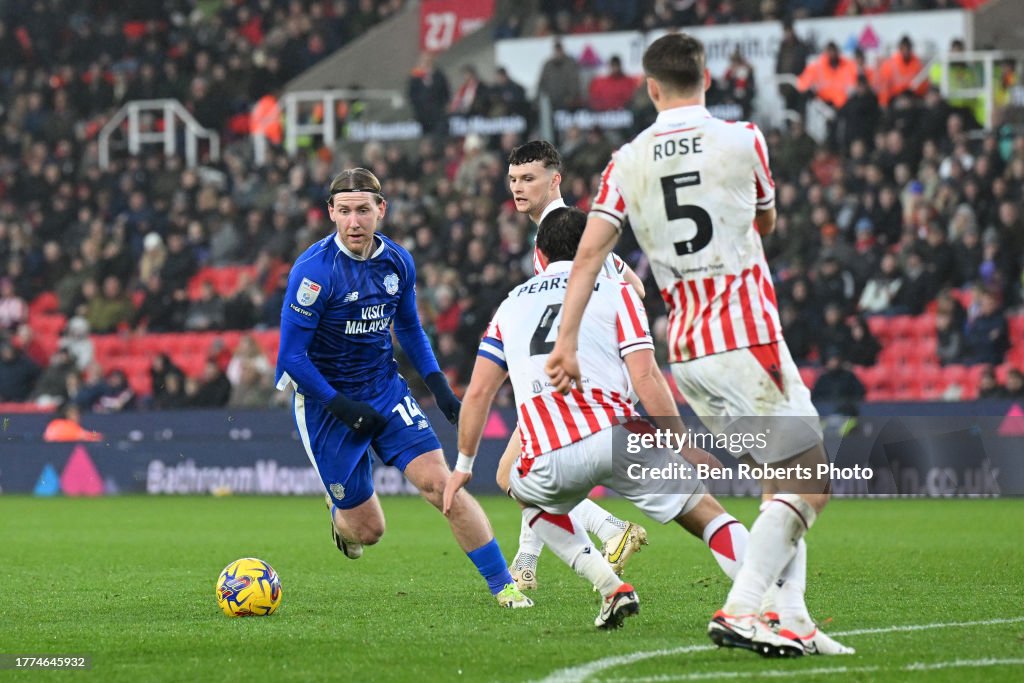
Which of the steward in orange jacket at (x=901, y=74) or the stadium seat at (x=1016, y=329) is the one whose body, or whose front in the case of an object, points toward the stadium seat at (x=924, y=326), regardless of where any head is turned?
the steward in orange jacket

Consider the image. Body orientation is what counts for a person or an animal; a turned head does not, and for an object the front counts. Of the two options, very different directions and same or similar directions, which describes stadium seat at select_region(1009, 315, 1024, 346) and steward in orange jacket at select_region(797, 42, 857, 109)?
same or similar directions

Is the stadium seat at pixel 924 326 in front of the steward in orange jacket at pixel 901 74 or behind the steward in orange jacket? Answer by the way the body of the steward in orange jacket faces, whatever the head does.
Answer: in front

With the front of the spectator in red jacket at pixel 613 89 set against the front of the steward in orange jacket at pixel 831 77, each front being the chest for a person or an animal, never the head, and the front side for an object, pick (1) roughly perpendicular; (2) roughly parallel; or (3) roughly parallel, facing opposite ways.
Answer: roughly parallel

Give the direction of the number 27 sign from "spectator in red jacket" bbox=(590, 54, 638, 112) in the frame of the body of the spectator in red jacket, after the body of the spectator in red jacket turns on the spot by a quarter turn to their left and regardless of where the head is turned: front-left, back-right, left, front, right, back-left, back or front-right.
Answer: back-left

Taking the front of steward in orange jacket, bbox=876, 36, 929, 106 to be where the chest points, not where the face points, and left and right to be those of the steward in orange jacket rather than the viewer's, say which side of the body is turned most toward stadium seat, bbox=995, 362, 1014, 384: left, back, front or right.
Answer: front

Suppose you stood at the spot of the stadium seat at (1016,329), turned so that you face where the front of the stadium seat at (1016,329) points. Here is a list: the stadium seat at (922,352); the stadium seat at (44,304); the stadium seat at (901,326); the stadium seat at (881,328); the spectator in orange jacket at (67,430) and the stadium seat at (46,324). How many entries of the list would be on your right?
6

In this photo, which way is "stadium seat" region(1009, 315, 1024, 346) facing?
toward the camera

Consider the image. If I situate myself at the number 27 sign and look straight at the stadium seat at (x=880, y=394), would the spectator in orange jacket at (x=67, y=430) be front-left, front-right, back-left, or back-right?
front-right

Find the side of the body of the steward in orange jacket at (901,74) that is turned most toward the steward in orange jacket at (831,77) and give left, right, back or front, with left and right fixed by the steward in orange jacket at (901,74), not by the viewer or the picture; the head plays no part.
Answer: right

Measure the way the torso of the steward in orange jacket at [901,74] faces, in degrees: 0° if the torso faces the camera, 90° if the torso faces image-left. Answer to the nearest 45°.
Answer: approximately 0°

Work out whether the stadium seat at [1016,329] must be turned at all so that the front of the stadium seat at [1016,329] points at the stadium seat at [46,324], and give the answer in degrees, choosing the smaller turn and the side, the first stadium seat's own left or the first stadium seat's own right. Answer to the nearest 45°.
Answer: approximately 90° to the first stadium seat's own right

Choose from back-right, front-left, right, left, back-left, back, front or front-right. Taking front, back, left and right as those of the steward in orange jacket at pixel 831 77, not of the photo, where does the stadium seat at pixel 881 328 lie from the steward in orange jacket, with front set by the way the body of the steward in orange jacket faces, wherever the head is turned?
front

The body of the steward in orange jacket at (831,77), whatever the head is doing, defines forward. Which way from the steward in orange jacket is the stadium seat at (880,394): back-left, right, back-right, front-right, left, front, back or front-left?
front

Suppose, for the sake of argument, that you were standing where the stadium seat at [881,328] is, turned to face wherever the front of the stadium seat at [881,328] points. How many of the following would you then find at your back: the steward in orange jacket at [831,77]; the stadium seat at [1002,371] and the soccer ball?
1

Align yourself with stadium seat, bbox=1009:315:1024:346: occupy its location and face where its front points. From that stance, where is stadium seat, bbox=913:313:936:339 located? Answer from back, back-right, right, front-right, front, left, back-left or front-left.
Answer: right

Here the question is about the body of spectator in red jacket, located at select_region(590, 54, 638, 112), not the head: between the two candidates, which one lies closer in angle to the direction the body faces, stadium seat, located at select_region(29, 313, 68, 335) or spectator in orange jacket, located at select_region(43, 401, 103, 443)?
the spectator in orange jacket

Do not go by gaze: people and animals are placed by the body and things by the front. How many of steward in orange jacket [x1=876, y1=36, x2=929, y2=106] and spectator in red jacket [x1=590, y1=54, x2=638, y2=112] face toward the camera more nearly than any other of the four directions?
2
